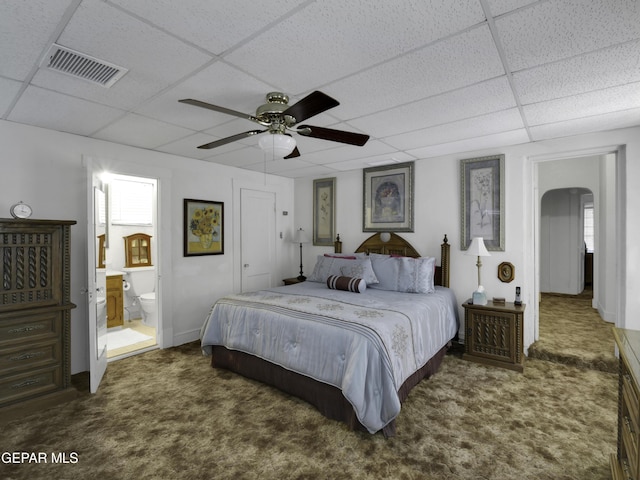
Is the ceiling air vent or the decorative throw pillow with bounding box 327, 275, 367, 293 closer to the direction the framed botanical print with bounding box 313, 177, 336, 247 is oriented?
the ceiling air vent

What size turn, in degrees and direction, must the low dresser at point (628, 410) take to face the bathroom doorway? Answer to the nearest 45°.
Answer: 0° — it already faces it

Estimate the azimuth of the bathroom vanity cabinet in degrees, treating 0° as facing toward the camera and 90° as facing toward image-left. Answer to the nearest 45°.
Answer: approximately 315°

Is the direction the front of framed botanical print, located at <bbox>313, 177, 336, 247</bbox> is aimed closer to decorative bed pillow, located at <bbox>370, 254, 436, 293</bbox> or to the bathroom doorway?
the bathroom doorway

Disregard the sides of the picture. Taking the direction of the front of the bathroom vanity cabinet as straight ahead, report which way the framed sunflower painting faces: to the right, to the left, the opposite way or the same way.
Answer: the same way

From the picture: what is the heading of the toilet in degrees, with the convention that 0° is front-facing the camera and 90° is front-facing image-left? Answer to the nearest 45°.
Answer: approximately 315°

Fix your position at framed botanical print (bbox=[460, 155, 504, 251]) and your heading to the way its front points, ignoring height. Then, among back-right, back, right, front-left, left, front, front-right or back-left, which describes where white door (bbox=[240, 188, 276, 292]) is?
front-right

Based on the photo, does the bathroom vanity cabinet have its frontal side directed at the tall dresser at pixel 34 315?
no

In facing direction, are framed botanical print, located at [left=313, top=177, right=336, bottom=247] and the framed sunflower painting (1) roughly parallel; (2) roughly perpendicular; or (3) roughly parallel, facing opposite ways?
roughly perpendicular

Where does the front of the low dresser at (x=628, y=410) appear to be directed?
to the viewer's left

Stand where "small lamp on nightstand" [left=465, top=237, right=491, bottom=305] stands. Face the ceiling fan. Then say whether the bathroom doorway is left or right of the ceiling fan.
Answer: right

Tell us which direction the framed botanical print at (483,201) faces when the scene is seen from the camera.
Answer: facing the viewer and to the left of the viewer

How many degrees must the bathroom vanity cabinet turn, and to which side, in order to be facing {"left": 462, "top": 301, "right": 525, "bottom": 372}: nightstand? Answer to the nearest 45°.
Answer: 0° — it already faces it

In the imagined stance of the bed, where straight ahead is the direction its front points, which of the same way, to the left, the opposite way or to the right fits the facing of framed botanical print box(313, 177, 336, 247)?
the same way
